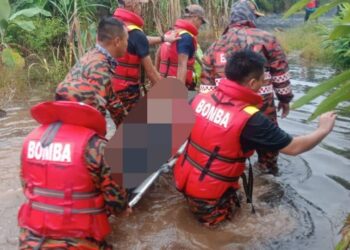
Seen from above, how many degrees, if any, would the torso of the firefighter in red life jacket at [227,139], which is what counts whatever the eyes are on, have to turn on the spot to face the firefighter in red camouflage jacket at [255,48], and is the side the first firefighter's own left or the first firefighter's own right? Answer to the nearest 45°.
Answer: approximately 45° to the first firefighter's own left

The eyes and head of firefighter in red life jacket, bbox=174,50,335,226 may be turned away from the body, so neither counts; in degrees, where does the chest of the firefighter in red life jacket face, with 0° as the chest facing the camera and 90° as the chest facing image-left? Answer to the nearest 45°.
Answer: approximately 225°

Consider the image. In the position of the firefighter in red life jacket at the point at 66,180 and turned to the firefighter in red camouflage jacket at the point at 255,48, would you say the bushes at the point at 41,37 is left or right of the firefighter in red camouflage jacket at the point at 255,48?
left

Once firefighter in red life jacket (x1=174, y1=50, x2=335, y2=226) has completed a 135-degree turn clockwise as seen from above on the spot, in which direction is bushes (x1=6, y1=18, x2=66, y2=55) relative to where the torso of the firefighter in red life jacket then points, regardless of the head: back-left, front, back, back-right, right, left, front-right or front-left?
back-right

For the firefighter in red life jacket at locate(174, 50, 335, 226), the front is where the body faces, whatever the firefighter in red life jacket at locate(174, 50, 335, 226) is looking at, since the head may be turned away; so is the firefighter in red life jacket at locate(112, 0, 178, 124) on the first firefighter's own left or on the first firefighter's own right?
on the first firefighter's own left
